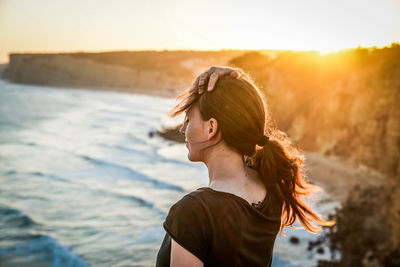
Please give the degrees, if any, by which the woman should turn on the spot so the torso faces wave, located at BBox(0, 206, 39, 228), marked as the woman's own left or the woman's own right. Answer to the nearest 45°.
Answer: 0° — they already face it

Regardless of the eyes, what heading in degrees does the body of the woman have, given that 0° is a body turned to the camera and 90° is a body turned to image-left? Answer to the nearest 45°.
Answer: approximately 135°

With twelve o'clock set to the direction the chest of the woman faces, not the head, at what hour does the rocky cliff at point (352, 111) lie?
The rocky cliff is roughly at 2 o'clock from the woman.
